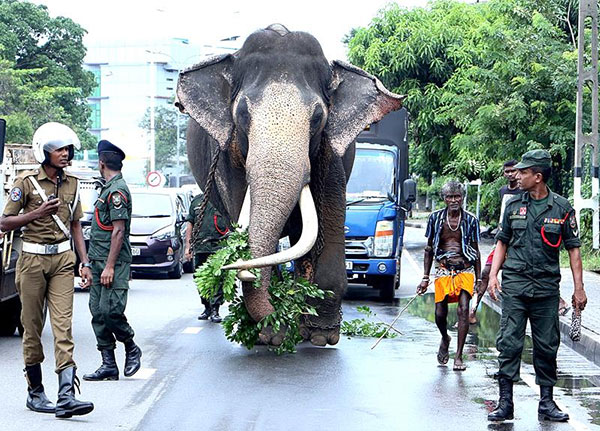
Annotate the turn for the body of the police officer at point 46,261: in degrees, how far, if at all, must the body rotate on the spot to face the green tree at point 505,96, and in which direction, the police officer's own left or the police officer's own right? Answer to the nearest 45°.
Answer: approximately 90° to the police officer's own left

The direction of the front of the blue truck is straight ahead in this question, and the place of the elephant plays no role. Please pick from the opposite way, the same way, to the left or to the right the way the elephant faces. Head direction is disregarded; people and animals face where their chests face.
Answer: the same way

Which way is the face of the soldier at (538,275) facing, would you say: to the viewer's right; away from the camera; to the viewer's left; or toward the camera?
to the viewer's left

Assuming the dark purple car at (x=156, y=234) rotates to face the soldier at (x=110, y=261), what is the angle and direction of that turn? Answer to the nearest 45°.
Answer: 0° — it already faces them

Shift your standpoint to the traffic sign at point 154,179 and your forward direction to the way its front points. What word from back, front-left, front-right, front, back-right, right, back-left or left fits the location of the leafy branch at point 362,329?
front

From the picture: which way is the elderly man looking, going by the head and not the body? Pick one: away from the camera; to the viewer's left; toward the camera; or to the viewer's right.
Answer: toward the camera

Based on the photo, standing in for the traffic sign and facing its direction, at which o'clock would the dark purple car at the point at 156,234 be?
The dark purple car is roughly at 12 o'clock from the traffic sign.

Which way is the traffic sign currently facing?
toward the camera

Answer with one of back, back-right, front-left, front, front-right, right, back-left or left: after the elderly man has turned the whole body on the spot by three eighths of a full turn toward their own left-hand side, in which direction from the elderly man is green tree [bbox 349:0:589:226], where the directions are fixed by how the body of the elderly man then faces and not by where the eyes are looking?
front-left

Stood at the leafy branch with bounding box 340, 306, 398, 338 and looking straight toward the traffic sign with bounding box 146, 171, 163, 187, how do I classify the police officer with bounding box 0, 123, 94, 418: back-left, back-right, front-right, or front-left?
back-left

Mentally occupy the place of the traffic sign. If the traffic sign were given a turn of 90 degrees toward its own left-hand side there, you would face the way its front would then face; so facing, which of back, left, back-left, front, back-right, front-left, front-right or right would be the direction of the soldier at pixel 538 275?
right

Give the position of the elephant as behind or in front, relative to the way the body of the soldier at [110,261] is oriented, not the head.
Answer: behind

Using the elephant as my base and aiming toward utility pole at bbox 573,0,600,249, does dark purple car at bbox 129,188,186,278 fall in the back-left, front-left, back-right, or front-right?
front-left

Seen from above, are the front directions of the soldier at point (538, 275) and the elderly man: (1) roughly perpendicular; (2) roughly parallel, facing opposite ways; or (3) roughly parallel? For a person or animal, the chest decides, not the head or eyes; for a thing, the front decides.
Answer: roughly parallel

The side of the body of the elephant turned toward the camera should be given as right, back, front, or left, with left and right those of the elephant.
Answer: front

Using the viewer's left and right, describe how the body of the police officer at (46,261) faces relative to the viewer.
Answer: facing the viewer and to the right of the viewer

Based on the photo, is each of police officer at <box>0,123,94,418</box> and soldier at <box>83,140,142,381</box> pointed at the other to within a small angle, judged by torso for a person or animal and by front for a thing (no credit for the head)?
no

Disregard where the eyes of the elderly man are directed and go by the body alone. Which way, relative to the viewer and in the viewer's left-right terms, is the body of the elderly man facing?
facing the viewer

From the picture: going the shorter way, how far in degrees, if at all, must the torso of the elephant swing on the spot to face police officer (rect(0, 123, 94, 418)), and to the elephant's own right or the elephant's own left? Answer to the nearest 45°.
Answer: approximately 45° to the elephant's own right

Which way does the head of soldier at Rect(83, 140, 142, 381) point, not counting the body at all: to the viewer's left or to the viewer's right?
to the viewer's left

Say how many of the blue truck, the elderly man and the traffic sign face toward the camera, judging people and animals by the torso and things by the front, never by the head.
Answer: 3
